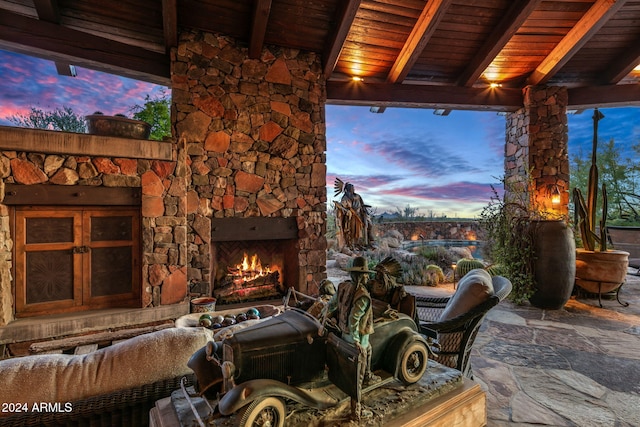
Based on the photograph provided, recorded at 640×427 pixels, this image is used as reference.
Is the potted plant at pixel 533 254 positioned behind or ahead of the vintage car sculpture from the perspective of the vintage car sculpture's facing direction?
behind

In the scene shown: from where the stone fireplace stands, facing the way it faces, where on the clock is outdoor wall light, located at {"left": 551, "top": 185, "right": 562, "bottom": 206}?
The outdoor wall light is roughly at 9 o'clock from the stone fireplace.

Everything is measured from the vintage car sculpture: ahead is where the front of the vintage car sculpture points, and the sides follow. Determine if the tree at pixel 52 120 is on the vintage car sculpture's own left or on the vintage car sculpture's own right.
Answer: on the vintage car sculpture's own right

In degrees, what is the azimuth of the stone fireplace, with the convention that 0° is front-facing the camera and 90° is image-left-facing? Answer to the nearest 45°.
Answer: approximately 0°

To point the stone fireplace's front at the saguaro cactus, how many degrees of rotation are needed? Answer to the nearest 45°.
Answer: approximately 90° to its left

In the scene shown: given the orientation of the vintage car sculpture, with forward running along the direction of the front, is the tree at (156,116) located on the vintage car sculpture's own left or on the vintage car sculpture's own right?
on the vintage car sculpture's own right

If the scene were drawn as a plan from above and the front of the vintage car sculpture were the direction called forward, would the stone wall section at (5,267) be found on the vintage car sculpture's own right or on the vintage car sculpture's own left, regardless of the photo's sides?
on the vintage car sculpture's own right

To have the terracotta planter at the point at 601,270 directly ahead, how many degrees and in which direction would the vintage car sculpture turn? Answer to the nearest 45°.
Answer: approximately 180°

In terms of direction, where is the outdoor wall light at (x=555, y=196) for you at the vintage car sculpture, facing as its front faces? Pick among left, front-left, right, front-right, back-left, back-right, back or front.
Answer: back

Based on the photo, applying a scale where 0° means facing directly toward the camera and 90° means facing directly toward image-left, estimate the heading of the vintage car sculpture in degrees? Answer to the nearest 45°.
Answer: approximately 45°

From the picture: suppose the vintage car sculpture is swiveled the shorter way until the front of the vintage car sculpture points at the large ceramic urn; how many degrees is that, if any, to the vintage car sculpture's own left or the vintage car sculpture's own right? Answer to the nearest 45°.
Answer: approximately 180°
